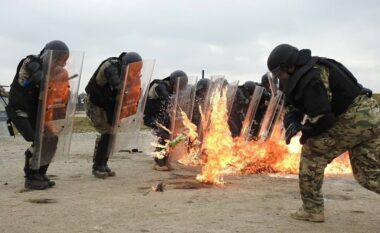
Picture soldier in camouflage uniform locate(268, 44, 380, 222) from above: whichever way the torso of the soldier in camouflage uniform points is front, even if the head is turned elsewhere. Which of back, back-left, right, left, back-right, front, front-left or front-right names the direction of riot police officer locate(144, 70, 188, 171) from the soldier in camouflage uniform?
front-right

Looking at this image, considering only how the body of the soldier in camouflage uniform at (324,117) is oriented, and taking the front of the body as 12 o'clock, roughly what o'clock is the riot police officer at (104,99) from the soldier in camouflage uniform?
The riot police officer is roughly at 1 o'clock from the soldier in camouflage uniform.

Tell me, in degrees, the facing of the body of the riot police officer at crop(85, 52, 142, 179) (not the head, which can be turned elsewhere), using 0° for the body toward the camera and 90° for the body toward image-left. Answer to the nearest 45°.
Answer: approximately 270°

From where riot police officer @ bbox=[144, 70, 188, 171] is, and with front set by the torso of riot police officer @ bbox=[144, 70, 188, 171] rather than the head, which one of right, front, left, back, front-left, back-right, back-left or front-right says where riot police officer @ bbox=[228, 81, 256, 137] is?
front-left

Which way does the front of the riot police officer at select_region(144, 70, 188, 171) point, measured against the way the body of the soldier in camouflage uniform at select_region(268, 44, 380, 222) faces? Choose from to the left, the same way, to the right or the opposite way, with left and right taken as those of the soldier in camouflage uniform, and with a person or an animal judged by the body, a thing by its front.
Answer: the opposite way

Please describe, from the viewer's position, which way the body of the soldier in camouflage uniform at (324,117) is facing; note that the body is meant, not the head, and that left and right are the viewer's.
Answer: facing to the left of the viewer

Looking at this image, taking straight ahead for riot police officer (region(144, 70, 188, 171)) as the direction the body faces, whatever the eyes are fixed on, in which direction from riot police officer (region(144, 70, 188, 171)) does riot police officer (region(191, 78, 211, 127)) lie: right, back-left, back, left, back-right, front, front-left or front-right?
front-left

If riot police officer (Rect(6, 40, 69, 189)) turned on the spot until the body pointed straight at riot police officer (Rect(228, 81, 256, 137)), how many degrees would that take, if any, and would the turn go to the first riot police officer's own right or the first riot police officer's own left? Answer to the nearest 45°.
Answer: approximately 45° to the first riot police officer's own left

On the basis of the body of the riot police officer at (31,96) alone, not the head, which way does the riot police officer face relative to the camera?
to the viewer's right

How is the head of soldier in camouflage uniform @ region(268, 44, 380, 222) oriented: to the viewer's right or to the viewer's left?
to the viewer's left

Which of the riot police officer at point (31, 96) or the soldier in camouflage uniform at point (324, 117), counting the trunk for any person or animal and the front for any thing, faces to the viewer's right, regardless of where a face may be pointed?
the riot police officer

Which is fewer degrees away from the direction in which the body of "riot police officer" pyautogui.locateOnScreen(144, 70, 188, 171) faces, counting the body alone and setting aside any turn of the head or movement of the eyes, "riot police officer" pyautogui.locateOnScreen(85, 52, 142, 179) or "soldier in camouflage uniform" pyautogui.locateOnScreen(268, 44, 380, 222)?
the soldier in camouflage uniform

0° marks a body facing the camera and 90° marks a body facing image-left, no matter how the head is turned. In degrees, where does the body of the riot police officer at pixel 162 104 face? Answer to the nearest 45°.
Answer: approximately 270°

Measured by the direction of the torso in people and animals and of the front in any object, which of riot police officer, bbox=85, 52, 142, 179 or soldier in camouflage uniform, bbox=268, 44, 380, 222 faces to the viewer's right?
the riot police officer
